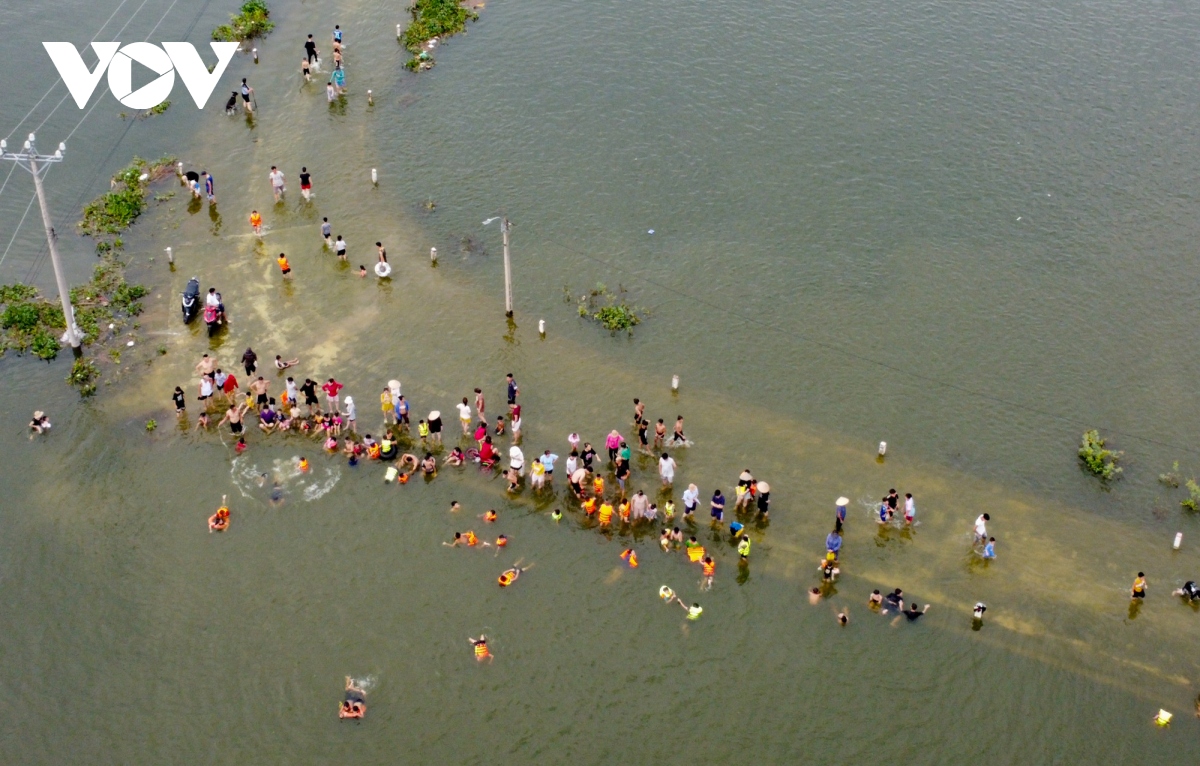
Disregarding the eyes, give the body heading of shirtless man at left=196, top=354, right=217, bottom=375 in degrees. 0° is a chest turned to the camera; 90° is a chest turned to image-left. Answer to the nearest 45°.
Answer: approximately 0°

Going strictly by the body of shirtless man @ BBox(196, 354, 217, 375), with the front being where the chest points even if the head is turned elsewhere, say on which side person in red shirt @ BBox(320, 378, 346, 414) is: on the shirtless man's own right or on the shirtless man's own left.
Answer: on the shirtless man's own left

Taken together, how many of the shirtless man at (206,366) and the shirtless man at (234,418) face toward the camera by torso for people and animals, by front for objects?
2

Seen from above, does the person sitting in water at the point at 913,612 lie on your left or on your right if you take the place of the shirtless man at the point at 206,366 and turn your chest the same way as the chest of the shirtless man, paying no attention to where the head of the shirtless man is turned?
on your left

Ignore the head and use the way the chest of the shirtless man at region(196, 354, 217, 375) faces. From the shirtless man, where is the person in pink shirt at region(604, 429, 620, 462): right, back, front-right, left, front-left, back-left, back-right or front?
front-left
